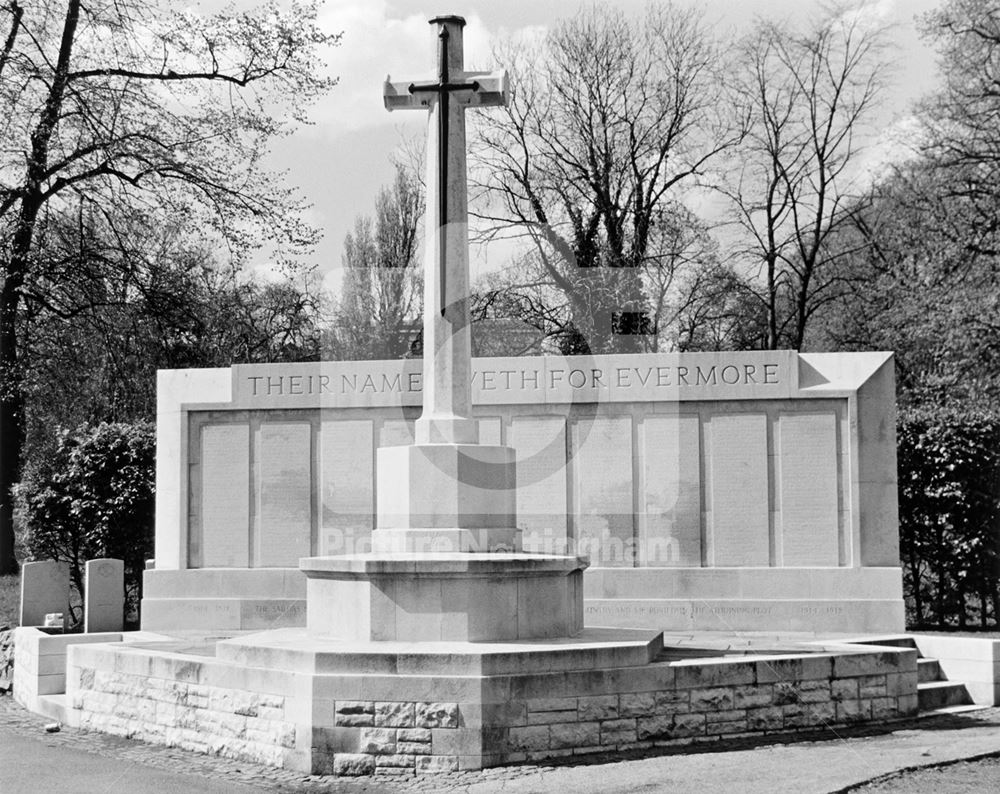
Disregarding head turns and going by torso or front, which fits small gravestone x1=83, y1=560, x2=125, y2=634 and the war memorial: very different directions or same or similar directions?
same or similar directions

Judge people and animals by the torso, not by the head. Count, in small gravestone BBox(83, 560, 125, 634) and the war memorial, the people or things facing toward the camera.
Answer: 2

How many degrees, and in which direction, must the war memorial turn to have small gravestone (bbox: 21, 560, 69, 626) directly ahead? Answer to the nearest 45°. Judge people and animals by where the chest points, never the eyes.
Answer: approximately 90° to its right

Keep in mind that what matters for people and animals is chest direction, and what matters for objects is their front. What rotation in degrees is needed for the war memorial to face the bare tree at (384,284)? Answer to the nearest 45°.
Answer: approximately 180°

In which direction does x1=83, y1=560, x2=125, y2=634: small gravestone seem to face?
toward the camera

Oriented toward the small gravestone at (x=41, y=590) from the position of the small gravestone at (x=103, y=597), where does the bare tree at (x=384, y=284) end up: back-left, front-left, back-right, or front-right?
back-right

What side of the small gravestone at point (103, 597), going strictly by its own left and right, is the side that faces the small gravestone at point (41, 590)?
right

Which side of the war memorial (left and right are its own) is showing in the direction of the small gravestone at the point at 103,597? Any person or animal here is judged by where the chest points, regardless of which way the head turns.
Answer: right

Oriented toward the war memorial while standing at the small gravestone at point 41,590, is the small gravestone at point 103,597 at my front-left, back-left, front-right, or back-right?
front-left

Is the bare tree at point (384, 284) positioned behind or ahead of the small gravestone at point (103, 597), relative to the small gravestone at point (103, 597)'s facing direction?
behind

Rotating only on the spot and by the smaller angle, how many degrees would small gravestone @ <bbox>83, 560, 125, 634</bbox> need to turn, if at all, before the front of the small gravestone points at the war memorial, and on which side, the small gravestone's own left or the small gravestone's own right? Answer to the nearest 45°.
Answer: approximately 45° to the small gravestone's own left

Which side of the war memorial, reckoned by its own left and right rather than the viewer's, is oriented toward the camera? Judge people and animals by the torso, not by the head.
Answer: front
